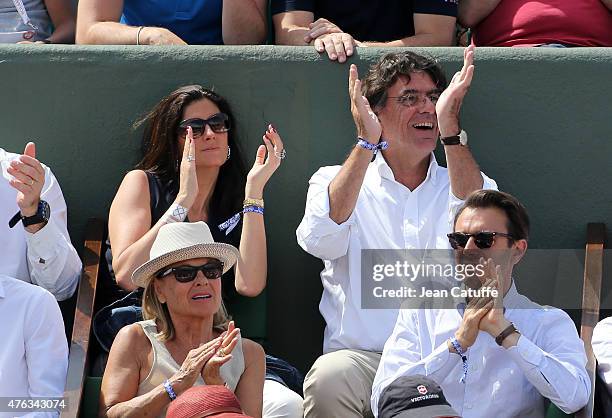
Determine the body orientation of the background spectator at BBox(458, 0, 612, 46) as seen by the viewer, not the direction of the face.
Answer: toward the camera

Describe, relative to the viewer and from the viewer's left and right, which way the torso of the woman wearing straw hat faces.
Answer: facing the viewer and to the right of the viewer

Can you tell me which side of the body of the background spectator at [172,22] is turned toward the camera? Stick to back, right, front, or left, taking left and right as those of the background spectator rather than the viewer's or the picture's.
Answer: front

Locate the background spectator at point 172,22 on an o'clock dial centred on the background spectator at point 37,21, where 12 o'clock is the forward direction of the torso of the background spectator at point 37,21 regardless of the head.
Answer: the background spectator at point 172,22 is roughly at 10 o'clock from the background spectator at point 37,21.

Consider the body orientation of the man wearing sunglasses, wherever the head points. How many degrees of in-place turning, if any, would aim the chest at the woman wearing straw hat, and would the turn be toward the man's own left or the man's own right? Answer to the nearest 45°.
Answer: approximately 45° to the man's own right

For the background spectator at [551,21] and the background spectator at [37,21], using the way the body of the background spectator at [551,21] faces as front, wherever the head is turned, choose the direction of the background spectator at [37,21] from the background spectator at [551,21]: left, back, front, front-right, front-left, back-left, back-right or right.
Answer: right

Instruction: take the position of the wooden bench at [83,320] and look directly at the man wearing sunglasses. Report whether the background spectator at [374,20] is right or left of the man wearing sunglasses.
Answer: left

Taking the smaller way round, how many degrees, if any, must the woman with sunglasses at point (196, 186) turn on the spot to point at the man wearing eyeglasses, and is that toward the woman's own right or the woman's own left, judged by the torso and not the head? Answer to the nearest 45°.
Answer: approximately 45° to the woman's own left

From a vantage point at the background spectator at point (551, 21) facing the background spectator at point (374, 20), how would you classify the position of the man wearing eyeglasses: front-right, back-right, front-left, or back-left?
front-left

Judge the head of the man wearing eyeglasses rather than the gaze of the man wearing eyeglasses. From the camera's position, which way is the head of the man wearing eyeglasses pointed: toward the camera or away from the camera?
toward the camera

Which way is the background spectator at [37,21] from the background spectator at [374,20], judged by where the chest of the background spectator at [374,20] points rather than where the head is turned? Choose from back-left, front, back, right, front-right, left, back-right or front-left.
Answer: right
